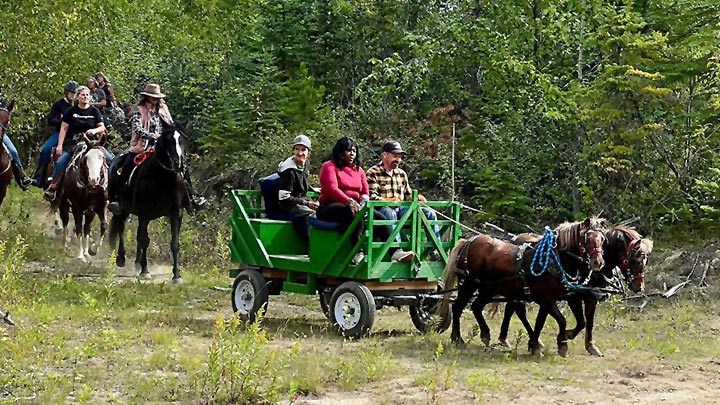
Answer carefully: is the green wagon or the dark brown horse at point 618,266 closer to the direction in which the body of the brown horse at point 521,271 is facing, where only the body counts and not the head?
the dark brown horse

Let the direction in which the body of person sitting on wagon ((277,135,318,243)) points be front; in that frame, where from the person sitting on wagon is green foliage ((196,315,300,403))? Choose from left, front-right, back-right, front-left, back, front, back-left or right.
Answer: front-right

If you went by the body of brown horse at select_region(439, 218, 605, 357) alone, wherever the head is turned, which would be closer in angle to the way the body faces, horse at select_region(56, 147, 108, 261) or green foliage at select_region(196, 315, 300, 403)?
the green foliage

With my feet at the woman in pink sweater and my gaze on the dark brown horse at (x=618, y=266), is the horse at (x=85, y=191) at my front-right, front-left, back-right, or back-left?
back-left

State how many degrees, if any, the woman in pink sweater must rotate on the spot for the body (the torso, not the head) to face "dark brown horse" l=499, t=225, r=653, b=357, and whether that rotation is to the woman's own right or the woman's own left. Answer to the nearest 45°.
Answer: approximately 45° to the woman's own left

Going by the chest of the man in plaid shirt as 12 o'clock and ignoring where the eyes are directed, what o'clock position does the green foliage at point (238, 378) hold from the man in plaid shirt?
The green foliage is roughly at 2 o'clock from the man in plaid shirt.

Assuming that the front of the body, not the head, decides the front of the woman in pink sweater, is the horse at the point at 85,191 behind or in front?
behind

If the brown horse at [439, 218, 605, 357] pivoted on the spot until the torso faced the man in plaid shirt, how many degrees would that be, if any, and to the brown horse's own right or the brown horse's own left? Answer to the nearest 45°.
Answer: approximately 180°

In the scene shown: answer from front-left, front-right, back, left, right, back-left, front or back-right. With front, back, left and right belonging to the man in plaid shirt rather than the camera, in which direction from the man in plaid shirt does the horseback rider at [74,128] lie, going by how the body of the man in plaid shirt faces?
back

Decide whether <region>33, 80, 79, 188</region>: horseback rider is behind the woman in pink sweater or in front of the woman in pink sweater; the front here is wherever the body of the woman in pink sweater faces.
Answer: behind
